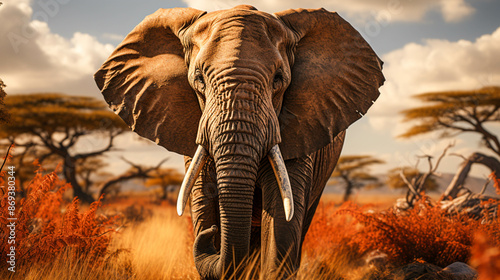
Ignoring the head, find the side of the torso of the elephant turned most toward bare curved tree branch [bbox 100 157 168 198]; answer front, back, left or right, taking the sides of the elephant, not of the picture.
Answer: back

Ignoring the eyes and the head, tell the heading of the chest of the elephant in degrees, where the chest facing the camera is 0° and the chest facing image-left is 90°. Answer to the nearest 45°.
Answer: approximately 0°

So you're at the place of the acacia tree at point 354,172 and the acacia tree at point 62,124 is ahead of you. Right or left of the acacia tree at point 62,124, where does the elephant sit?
left

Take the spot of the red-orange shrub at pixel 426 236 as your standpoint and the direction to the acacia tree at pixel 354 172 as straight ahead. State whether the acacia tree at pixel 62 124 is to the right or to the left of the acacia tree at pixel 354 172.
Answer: left

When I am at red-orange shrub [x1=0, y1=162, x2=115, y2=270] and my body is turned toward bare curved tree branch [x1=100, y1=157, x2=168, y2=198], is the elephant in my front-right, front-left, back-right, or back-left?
back-right

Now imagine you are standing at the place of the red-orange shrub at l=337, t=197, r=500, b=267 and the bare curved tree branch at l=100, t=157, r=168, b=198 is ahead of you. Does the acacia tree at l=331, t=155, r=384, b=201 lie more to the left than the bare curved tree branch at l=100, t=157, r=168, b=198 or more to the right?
right

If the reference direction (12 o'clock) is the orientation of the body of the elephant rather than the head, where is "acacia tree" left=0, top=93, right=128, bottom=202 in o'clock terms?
The acacia tree is roughly at 5 o'clock from the elephant.

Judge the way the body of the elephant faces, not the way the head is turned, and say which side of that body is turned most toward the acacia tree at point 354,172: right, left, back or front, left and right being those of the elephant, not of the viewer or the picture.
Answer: back

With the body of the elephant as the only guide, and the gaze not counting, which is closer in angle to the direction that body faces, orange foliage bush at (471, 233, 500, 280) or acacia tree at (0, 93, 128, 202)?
the orange foliage bush

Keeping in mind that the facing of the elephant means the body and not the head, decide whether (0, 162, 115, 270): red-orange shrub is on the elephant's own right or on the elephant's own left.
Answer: on the elephant's own right

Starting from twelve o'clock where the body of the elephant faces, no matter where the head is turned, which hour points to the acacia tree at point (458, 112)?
The acacia tree is roughly at 7 o'clock from the elephant.
